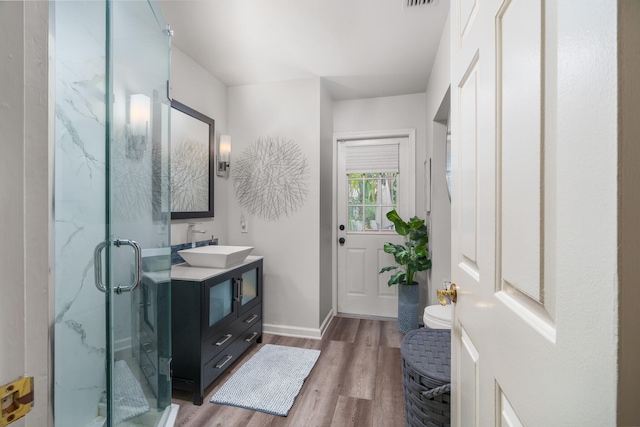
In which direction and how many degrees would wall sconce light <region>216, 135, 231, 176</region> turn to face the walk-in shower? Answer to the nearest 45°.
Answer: approximately 45° to its right

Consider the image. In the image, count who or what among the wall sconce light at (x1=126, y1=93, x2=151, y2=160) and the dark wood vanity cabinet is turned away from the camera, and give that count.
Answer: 0

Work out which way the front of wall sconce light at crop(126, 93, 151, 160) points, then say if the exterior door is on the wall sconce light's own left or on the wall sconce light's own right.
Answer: on the wall sconce light's own left

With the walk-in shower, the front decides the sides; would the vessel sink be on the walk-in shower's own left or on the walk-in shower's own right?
on the walk-in shower's own left

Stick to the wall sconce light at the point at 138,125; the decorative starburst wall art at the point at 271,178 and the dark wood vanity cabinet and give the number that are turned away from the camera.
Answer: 0

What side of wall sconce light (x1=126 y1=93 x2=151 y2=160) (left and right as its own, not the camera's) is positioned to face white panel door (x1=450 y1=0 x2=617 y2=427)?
front

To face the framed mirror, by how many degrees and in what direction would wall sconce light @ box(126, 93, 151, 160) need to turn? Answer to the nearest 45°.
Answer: approximately 135° to its left

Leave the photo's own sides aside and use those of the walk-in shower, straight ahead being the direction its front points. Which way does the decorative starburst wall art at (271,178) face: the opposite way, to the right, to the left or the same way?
to the right

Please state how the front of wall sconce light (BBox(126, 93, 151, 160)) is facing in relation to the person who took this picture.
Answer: facing the viewer and to the right of the viewer

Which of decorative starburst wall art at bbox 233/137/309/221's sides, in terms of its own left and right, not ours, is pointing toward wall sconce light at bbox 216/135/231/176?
right

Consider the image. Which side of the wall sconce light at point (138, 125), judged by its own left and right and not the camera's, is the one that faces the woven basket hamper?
front

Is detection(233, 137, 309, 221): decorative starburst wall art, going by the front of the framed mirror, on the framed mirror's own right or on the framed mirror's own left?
on the framed mirror's own left

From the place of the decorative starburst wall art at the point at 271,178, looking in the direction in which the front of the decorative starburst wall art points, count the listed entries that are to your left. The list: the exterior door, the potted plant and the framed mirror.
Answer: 2

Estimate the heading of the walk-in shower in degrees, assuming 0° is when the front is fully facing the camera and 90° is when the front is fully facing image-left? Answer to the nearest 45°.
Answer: approximately 315°

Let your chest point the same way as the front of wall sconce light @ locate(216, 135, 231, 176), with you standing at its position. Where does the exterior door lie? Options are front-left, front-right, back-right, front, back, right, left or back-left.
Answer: front-left

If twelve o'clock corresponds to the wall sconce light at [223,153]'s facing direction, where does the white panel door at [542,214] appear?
The white panel door is roughly at 1 o'clock from the wall sconce light.

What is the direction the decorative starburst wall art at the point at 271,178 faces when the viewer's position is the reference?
facing the viewer

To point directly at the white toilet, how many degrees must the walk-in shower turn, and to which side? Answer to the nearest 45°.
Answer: approximately 45° to its left
